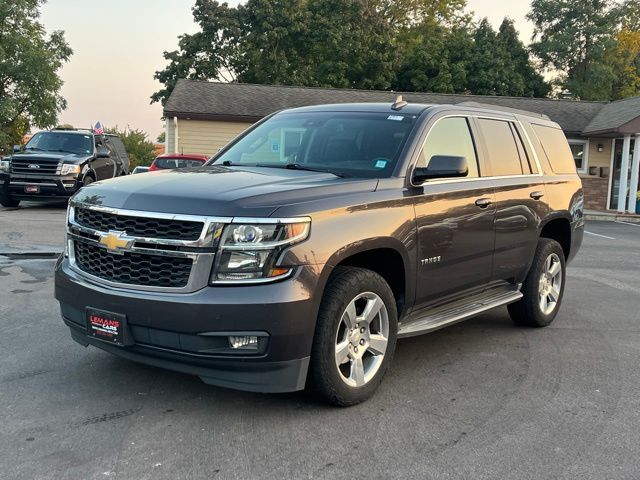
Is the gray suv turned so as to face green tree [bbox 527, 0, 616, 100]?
no

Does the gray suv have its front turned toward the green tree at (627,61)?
no

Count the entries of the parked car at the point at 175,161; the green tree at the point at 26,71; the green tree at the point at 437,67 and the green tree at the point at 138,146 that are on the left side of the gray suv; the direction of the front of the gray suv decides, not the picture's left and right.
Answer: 0

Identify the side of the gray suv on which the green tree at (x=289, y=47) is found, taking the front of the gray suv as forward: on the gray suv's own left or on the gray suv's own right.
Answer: on the gray suv's own right

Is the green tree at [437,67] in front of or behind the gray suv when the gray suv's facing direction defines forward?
behind

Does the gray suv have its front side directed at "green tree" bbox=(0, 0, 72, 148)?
no

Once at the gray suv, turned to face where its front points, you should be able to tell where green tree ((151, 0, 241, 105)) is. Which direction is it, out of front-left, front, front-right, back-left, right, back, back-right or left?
back-right

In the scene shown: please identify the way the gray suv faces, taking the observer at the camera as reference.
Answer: facing the viewer and to the left of the viewer

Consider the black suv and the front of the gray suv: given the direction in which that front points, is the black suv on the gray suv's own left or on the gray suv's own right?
on the gray suv's own right

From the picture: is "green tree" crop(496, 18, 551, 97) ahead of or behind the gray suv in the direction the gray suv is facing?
behind

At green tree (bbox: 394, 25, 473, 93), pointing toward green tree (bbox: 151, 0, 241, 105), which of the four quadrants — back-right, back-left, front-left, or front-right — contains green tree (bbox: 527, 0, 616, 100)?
back-right

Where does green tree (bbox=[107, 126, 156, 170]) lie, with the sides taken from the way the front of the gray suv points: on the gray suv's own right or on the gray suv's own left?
on the gray suv's own right

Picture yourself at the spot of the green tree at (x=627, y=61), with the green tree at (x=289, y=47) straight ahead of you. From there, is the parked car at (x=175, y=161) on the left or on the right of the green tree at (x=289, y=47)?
left
